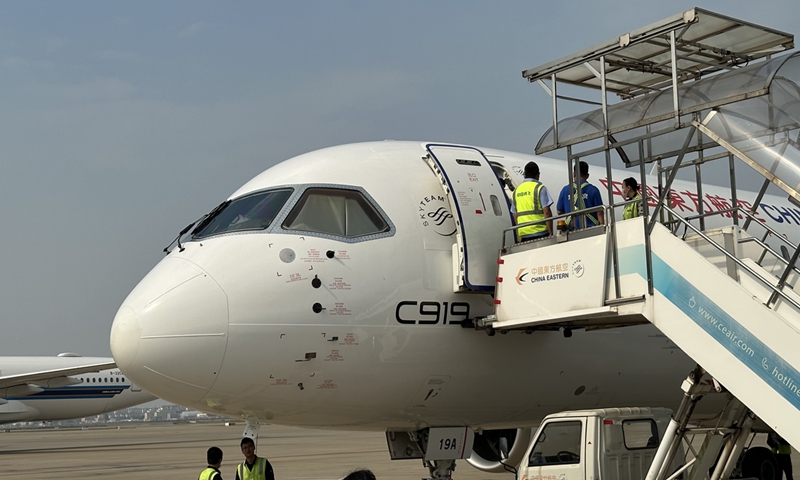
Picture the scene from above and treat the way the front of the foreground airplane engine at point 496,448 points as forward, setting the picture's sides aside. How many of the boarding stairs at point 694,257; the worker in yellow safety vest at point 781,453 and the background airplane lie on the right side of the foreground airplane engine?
1

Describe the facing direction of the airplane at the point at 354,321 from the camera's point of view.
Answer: facing the viewer and to the left of the viewer

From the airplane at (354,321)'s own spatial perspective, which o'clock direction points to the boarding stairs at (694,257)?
The boarding stairs is roughly at 8 o'clock from the airplane.

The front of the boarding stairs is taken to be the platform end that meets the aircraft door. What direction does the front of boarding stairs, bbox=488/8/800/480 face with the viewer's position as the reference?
facing away from the viewer and to the left of the viewer

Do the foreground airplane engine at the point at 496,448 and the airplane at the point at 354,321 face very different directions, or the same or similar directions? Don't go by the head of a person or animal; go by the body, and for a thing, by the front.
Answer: same or similar directions

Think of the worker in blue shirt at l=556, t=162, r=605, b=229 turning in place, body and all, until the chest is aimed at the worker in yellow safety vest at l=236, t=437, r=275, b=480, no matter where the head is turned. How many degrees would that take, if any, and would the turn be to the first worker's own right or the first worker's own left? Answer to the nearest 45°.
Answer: approximately 135° to the first worker's own left

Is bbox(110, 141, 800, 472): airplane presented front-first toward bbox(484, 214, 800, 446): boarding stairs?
no

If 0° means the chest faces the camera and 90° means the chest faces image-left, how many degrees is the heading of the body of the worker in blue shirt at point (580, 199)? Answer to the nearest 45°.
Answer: approximately 180°

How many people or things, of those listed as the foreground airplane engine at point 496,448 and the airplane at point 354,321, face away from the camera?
0

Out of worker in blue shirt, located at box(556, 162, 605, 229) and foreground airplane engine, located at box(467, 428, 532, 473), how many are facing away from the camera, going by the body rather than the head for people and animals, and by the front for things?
1

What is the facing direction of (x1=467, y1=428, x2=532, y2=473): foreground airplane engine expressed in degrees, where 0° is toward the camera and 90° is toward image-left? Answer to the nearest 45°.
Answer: approximately 45°

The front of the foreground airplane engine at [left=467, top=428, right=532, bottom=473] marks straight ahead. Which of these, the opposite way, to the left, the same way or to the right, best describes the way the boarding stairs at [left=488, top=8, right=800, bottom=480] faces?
to the right

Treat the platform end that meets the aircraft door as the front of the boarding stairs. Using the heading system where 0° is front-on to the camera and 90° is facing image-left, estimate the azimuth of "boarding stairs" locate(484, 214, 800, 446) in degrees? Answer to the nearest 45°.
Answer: approximately 135°

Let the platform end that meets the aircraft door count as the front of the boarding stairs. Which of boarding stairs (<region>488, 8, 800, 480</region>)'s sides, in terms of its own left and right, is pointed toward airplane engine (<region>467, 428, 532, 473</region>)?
front
